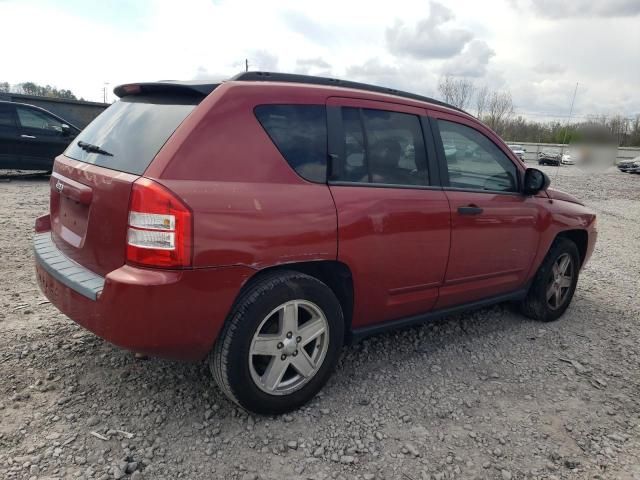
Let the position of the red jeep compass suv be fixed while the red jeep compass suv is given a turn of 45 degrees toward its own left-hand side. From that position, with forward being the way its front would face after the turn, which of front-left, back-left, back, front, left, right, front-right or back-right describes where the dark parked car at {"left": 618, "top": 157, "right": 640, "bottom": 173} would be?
front-right

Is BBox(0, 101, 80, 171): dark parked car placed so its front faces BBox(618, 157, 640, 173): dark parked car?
yes

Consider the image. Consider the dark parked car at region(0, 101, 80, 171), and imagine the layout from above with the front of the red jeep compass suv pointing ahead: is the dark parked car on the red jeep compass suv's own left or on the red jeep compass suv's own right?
on the red jeep compass suv's own left

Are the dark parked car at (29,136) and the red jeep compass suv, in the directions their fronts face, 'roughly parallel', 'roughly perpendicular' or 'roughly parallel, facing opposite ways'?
roughly parallel

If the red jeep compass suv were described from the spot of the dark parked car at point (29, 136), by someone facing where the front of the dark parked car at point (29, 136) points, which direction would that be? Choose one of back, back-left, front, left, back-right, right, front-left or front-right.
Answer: right

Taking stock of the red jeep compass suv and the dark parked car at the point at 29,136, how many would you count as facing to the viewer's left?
0

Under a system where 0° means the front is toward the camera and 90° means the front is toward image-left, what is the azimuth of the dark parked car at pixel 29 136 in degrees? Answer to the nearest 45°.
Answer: approximately 270°
